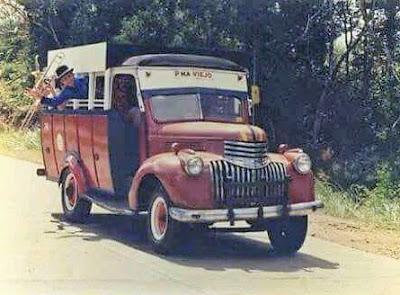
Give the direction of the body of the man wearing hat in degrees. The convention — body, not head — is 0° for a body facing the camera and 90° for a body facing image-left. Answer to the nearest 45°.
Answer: approximately 45°

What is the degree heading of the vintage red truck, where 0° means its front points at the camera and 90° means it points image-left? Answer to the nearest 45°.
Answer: approximately 315°
